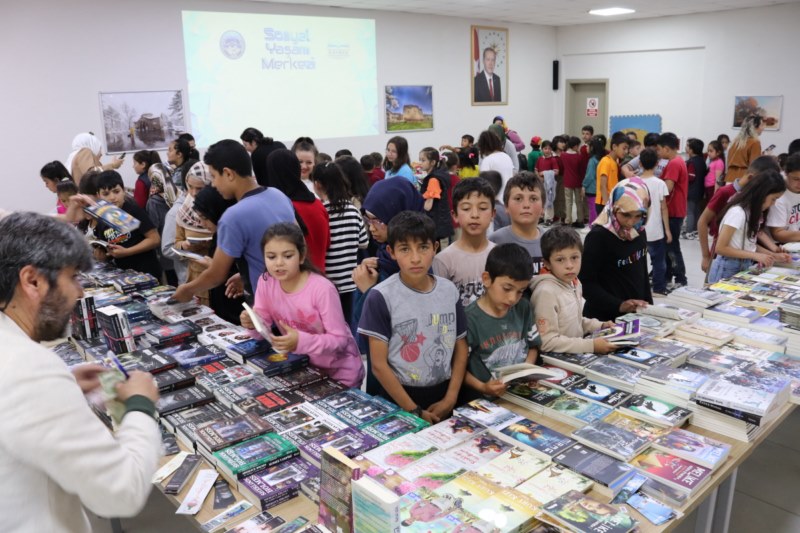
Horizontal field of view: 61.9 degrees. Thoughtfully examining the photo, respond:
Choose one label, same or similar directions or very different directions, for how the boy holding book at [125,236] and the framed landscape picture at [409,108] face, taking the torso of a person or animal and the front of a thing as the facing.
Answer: same or similar directions

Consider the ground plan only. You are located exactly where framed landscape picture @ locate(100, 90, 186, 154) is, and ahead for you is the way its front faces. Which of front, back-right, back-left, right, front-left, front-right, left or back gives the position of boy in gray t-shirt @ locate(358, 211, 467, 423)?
front

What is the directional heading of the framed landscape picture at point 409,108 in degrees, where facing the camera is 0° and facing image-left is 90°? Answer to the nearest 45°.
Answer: approximately 0°

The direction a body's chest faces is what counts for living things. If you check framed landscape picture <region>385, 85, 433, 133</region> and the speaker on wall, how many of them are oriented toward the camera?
2

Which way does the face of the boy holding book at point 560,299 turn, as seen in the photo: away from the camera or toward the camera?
toward the camera

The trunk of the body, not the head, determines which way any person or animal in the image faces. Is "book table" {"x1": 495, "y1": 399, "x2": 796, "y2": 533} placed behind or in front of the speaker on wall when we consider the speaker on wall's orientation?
in front

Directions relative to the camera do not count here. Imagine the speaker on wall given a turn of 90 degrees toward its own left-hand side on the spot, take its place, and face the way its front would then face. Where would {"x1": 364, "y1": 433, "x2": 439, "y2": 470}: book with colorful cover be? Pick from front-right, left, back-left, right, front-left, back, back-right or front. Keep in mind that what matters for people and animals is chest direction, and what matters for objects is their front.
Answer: right

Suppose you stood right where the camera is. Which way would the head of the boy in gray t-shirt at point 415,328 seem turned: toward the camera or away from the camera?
toward the camera

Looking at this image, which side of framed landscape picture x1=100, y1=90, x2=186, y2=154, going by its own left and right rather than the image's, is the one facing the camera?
front

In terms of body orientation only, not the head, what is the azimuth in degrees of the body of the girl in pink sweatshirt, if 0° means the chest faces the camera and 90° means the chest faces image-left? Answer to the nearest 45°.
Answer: approximately 45°

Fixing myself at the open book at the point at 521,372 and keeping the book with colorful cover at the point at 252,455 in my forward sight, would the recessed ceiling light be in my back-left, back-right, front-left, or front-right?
back-right

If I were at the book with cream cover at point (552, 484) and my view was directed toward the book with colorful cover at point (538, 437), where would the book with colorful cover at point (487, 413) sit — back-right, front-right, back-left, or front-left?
front-left

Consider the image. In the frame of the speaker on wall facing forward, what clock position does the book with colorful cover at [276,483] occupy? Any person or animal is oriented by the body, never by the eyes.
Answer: The book with colorful cover is roughly at 12 o'clock from the speaker on wall.

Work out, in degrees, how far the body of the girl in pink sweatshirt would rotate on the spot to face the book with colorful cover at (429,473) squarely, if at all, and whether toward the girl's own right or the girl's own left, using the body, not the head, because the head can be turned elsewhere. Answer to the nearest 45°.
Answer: approximately 45° to the girl's own left

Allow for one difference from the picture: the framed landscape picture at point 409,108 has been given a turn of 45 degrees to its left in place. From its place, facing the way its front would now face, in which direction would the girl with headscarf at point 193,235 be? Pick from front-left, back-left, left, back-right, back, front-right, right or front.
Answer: front-right

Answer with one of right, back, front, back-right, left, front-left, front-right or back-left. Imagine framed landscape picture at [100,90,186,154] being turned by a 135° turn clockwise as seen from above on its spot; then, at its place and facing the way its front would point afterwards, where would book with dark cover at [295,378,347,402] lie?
back-left

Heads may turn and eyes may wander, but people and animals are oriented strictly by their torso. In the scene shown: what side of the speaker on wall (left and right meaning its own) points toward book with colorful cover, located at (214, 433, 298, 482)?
front

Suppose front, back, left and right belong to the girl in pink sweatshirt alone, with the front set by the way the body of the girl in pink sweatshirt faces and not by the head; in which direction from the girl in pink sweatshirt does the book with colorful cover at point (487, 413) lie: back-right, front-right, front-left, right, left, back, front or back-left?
left

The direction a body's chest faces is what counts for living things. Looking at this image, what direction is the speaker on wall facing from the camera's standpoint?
toward the camera
